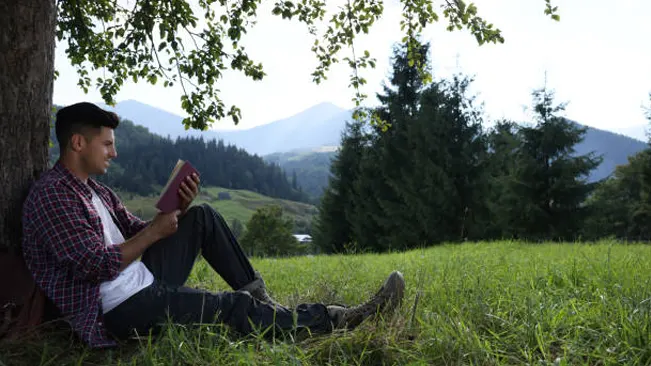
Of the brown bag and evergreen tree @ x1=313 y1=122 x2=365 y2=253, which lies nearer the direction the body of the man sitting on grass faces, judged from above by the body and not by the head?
the evergreen tree

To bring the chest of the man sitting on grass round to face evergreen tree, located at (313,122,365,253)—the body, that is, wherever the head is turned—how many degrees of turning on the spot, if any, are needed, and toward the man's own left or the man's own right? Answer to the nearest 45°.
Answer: approximately 90° to the man's own left

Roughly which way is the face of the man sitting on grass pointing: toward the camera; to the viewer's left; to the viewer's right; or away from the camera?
to the viewer's right

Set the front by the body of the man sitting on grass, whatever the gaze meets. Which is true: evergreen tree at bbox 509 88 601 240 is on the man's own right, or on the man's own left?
on the man's own left

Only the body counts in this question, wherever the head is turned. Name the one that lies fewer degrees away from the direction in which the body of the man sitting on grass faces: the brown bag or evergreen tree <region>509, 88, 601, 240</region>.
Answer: the evergreen tree

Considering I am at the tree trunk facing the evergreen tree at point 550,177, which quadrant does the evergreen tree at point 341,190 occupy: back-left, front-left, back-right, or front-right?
front-left

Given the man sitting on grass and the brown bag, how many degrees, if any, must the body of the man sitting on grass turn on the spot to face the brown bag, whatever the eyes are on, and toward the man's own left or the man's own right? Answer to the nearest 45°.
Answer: approximately 180°

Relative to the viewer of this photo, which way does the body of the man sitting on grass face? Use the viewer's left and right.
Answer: facing to the right of the viewer
